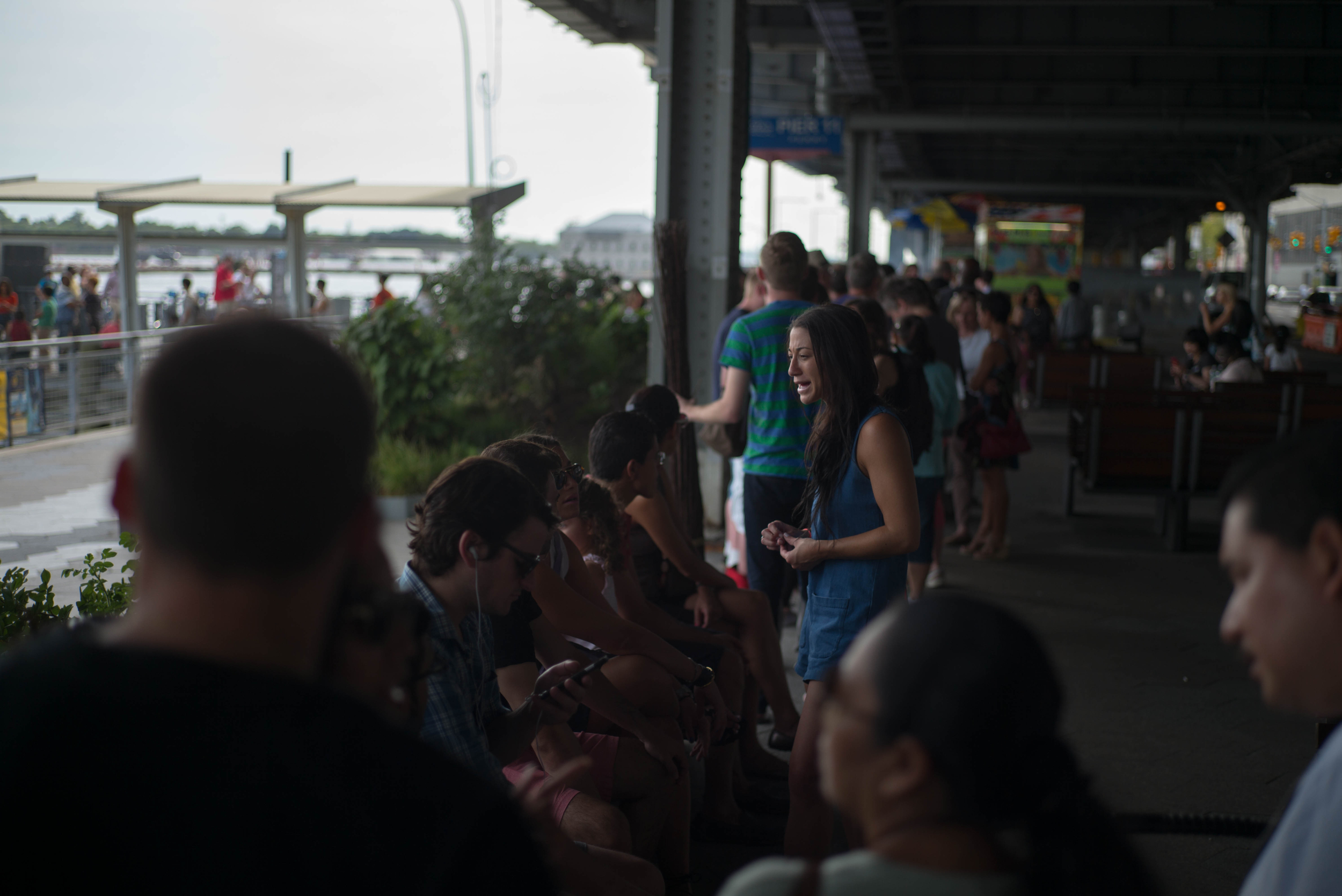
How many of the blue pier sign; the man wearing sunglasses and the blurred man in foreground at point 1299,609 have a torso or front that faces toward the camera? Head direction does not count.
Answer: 1

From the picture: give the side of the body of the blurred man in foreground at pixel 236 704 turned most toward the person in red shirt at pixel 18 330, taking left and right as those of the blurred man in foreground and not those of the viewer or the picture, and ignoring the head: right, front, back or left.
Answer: front

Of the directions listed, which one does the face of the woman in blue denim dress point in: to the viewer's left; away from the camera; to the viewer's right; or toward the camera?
to the viewer's left

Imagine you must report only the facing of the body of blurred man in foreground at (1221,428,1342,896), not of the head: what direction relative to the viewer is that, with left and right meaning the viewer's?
facing to the left of the viewer

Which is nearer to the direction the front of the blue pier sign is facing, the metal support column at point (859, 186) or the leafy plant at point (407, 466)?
the leafy plant

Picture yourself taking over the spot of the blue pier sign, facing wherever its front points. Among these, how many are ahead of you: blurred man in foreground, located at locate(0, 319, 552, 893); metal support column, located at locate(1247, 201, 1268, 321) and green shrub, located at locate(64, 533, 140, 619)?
2

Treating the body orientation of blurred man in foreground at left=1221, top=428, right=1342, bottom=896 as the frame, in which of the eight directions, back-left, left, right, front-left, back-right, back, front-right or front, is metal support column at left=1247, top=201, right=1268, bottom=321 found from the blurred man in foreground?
right

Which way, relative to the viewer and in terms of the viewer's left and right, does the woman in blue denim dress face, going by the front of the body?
facing to the left of the viewer

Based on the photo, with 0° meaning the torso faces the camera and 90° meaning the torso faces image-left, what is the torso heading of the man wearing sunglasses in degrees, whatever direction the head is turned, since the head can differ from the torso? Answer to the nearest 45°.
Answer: approximately 270°

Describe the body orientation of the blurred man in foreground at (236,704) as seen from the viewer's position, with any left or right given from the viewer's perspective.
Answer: facing away from the viewer

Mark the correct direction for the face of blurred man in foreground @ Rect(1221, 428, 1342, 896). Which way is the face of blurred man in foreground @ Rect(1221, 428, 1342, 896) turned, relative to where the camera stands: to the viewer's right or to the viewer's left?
to the viewer's left

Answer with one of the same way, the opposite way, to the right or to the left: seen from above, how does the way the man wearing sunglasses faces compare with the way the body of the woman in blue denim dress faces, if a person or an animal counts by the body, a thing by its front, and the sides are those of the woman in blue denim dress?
the opposite way

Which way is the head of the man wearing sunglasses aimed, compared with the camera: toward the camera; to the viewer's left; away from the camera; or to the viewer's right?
to the viewer's right
